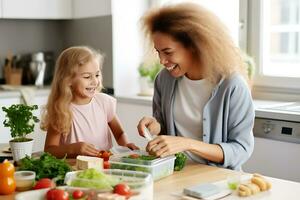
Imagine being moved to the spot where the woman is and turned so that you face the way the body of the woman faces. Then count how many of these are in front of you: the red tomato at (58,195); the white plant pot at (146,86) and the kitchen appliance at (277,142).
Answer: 1

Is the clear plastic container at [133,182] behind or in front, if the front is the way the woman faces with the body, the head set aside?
in front

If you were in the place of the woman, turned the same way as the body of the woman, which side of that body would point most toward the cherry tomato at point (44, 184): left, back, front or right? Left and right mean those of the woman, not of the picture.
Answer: front

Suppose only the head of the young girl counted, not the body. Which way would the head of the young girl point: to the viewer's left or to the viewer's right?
to the viewer's right

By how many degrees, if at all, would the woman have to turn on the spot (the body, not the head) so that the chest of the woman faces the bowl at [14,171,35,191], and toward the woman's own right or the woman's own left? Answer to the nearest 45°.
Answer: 0° — they already face it

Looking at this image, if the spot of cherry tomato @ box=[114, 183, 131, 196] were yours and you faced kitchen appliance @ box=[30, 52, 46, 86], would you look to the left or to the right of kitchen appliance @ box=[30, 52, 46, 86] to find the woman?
right

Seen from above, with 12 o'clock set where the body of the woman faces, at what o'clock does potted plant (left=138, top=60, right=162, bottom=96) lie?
The potted plant is roughly at 4 o'clock from the woman.

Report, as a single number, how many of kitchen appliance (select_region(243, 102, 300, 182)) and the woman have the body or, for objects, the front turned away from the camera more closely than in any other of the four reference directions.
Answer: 0

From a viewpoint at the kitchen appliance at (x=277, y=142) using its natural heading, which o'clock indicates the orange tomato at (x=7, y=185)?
The orange tomato is roughly at 1 o'clock from the kitchen appliance.

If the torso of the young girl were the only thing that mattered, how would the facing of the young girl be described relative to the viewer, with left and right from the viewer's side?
facing the viewer and to the right of the viewer

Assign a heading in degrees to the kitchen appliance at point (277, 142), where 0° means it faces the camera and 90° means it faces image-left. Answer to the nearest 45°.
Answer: approximately 0°

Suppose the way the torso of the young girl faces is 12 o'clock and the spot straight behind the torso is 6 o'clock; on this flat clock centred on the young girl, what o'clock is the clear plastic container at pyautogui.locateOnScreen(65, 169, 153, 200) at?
The clear plastic container is roughly at 1 o'clock from the young girl.

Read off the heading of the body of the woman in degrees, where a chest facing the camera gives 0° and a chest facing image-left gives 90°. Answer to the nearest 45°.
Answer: approximately 45°

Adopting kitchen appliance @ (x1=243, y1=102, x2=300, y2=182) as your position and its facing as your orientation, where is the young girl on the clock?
The young girl is roughly at 2 o'clock from the kitchen appliance.

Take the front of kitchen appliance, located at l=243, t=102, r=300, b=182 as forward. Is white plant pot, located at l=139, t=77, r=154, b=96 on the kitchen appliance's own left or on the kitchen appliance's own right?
on the kitchen appliance's own right
